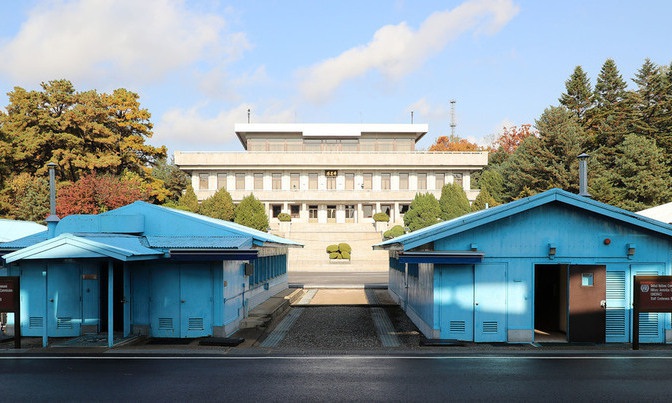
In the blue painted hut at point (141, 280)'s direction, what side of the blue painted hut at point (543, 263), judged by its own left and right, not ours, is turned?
right

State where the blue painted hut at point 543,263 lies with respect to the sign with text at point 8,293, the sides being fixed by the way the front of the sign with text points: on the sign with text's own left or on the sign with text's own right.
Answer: on the sign with text's own left

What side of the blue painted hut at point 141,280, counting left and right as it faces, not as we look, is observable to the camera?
front

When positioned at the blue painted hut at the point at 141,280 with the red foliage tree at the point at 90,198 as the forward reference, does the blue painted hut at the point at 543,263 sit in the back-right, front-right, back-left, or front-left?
back-right

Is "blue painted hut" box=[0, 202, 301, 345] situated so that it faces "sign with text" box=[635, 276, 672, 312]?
no

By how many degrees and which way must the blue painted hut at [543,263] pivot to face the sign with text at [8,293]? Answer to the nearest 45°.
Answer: approximately 90° to its right

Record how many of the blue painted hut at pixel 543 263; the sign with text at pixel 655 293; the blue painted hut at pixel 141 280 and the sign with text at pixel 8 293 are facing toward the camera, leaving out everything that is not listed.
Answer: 4

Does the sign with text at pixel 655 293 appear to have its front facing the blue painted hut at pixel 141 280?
no

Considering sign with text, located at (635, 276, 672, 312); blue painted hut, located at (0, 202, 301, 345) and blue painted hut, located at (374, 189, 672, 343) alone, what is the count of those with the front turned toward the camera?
3

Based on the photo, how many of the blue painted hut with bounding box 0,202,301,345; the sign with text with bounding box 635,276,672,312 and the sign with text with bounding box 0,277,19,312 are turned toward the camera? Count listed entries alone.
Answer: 3

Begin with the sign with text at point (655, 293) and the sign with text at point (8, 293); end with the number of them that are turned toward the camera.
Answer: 2
